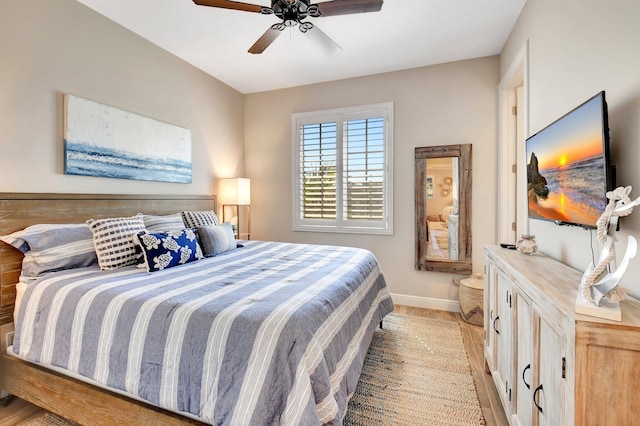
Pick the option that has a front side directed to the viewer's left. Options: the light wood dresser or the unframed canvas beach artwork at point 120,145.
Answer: the light wood dresser

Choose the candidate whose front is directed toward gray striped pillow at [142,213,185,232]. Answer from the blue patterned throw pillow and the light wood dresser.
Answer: the light wood dresser

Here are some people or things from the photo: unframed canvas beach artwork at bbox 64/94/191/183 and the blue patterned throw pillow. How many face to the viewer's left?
0

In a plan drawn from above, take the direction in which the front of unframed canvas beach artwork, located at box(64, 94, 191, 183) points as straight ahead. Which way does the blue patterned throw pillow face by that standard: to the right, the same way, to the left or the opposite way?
the same way

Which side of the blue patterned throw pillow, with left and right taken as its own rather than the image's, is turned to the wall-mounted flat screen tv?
front

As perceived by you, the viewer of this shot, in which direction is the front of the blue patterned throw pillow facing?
facing the viewer and to the right of the viewer

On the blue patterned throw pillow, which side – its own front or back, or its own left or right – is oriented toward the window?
left

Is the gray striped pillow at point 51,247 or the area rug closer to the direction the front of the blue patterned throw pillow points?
the area rug

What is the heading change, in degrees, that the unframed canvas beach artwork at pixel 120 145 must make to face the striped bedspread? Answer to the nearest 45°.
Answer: approximately 45° to its right

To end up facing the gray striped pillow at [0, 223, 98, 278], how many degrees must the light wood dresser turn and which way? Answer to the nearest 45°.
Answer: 0° — it already faces it

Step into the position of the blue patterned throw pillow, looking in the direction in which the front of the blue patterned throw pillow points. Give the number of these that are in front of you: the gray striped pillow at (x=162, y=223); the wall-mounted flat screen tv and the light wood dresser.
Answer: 2

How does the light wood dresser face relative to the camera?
to the viewer's left

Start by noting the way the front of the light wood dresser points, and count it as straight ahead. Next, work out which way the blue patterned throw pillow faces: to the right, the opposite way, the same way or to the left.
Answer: the opposite way

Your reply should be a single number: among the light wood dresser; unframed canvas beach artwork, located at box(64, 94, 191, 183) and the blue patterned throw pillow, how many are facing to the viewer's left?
1

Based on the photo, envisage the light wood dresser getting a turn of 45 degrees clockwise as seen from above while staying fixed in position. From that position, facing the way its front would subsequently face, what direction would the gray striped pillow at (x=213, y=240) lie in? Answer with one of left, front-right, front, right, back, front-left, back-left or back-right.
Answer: front-left

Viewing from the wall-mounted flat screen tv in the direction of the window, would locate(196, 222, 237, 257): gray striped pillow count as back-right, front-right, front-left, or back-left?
front-left
